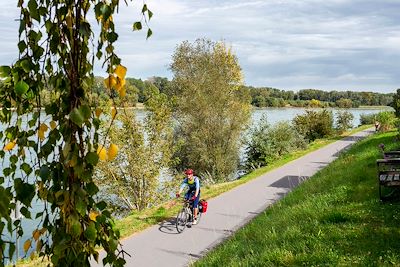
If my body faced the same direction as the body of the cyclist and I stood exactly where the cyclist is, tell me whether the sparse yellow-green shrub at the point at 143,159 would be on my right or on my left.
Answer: on my right

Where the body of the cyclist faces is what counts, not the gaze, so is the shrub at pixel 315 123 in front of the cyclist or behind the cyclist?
behind

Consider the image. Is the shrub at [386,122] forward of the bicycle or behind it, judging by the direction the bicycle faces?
behind

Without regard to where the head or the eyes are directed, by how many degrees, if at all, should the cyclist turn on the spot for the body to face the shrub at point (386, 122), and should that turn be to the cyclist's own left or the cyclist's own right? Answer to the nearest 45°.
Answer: approximately 180°

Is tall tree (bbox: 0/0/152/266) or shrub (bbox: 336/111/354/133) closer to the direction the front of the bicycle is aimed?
the tall tree

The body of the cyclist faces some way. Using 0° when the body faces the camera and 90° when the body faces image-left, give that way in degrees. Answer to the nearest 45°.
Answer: approximately 45°

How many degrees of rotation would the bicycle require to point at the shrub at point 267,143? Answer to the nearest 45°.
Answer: approximately 135° to its right

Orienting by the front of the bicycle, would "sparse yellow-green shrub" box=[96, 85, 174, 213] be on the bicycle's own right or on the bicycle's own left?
on the bicycle's own right

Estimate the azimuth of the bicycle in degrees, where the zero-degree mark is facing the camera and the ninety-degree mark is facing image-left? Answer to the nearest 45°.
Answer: approximately 45°

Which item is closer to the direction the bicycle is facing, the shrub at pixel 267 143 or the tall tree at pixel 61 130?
the tall tree
